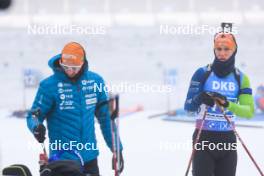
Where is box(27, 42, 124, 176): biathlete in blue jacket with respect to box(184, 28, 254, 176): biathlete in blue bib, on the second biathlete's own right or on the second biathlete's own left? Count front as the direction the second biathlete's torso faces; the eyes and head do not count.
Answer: on the second biathlete's own right

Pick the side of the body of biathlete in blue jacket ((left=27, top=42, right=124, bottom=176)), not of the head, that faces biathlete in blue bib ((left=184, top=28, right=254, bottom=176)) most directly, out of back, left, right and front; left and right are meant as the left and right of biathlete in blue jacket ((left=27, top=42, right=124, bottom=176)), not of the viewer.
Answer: left

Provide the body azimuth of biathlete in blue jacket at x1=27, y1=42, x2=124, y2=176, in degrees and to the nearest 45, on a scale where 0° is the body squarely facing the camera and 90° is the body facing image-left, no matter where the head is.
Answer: approximately 0°

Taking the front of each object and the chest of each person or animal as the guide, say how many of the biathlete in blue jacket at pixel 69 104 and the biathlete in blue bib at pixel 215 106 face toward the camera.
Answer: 2

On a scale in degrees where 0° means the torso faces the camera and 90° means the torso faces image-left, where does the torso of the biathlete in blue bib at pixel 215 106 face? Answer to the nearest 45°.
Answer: approximately 0°
